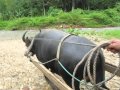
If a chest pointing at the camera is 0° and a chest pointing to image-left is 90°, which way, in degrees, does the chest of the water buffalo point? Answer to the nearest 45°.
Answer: approximately 135°

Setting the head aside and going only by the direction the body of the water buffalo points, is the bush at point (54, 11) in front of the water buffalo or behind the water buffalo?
in front
